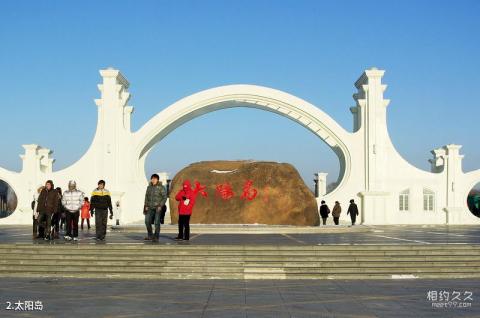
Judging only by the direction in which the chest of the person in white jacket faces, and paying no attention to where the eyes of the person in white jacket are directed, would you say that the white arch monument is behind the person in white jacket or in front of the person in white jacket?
behind

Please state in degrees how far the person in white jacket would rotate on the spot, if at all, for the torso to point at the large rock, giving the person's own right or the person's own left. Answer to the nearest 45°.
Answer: approximately 135° to the person's own left

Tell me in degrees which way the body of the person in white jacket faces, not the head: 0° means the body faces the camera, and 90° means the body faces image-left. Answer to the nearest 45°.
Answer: approximately 0°
